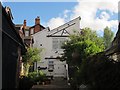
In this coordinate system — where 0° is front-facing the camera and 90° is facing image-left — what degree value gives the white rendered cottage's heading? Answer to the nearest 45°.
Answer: approximately 0°
